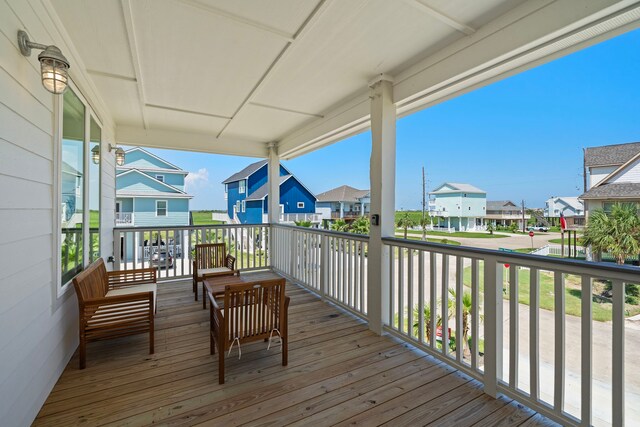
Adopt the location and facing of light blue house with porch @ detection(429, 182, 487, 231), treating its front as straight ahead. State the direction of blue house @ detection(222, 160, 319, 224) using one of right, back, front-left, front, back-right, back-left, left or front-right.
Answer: right

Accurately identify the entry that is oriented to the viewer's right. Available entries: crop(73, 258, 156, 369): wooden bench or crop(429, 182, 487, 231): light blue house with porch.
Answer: the wooden bench

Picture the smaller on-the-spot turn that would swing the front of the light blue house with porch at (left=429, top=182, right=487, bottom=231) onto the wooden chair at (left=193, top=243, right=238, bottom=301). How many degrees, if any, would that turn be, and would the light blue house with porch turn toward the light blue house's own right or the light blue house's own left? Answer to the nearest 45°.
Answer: approximately 45° to the light blue house's own right

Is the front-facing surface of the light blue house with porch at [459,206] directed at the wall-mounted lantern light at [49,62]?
yes

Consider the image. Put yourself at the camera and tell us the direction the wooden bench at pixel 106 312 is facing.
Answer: facing to the right of the viewer

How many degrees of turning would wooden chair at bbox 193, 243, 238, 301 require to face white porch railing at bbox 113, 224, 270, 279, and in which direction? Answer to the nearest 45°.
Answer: approximately 180°

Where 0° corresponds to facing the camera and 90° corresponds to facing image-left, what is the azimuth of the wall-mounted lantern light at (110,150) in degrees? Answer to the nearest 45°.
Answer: approximately 270°

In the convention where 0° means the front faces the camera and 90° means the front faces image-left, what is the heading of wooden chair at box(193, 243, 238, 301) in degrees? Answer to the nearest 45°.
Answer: approximately 315°

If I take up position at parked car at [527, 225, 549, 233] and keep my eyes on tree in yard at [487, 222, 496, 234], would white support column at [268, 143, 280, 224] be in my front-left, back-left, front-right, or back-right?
front-left

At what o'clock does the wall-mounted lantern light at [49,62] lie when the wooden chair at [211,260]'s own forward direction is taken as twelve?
The wall-mounted lantern light is roughly at 2 o'clock from the wooden chair.
